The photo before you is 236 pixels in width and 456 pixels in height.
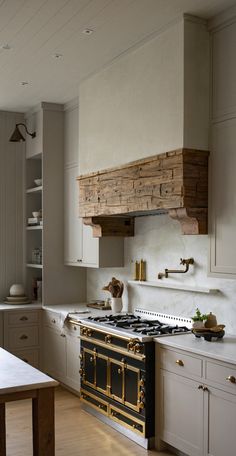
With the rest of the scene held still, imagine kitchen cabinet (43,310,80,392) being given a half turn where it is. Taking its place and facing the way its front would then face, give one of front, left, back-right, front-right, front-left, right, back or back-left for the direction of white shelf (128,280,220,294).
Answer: right

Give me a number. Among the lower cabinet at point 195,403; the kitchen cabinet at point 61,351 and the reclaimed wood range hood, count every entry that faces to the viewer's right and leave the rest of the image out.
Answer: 0

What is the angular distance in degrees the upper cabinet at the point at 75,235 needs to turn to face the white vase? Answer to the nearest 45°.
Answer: approximately 90° to its left

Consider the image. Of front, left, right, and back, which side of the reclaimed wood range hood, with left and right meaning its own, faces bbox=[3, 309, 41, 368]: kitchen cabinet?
right

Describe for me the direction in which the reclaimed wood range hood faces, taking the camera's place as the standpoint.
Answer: facing the viewer and to the left of the viewer

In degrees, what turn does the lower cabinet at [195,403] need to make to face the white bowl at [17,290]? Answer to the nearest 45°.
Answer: approximately 90° to its right

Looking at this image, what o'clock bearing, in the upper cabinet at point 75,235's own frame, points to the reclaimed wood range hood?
The reclaimed wood range hood is roughly at 10 o'clock from the upper cabinet.

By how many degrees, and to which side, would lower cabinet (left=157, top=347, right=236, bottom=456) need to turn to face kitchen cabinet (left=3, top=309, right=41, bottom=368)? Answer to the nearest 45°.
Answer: approximately 90° to its right

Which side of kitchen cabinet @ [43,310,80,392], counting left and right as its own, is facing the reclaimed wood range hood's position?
left

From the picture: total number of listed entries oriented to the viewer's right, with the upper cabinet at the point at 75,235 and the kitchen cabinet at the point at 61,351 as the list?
0
